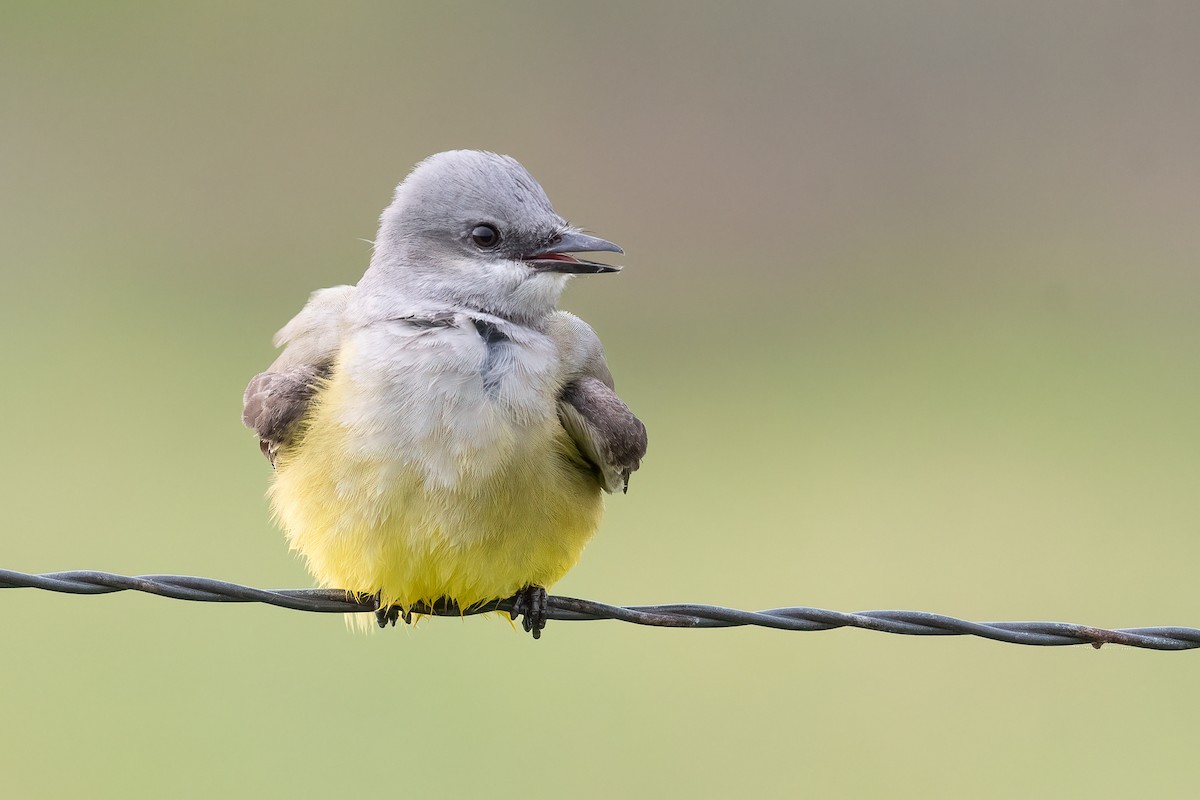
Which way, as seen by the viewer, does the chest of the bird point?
toward the camera
